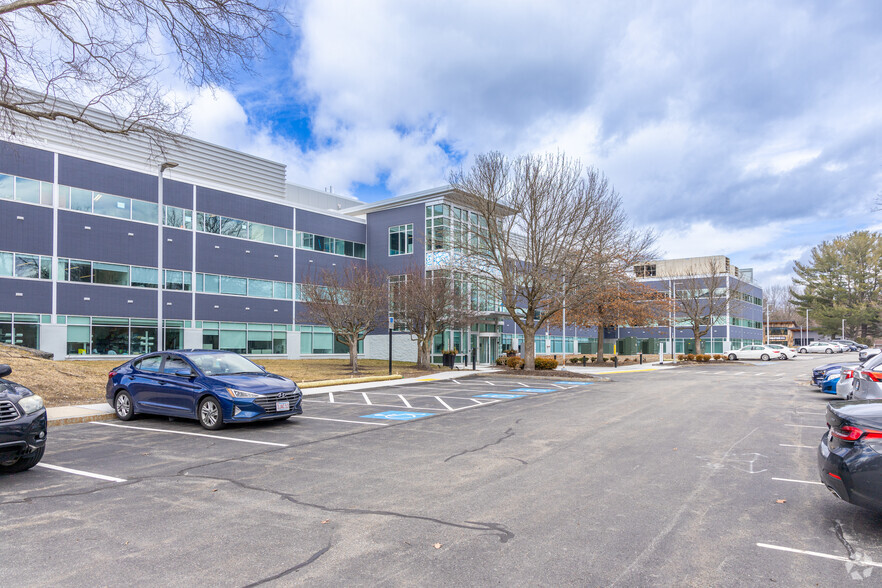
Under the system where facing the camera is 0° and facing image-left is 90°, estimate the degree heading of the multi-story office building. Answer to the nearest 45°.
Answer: approximately 315°

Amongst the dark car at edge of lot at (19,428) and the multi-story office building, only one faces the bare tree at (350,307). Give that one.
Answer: the multi-story office building

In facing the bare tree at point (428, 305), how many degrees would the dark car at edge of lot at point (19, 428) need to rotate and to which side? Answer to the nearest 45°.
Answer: approximately 90° to its left

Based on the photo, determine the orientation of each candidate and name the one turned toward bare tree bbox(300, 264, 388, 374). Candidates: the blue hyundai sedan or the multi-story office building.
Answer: the multi-story office building

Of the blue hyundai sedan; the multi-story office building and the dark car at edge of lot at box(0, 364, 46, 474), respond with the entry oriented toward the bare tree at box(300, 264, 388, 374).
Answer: the multi-story office building

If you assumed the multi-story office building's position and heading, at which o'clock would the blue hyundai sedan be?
The blue hyundai sedan is roughly at 1 o'clock from the multi-story office building.

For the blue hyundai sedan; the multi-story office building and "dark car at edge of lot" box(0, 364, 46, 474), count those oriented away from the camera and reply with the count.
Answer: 0

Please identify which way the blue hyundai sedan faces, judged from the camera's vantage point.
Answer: facing the viewer and to the right of the viewer

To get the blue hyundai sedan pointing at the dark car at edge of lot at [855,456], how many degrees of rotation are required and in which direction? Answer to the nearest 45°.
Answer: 0° — it already faces it

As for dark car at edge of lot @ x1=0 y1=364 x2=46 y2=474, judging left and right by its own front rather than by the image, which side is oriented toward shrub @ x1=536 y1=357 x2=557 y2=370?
left

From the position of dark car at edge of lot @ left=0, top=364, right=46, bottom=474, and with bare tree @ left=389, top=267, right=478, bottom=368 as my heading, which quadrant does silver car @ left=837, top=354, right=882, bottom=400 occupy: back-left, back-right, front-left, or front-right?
front-right

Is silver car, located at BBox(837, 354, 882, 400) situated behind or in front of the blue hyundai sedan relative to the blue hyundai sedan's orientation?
in front

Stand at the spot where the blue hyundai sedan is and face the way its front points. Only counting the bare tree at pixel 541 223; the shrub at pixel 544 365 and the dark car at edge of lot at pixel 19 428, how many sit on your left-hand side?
2
